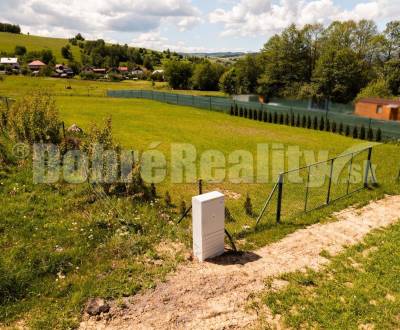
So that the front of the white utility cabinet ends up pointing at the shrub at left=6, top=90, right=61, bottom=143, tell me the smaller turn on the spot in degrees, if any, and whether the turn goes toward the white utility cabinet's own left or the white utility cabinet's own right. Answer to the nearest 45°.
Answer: approximately 180°

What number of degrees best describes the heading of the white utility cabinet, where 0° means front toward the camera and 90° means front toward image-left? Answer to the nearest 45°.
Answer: approximately 315°

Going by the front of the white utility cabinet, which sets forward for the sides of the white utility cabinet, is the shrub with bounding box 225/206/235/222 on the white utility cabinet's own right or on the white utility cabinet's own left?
on the white utility cabinet's own left

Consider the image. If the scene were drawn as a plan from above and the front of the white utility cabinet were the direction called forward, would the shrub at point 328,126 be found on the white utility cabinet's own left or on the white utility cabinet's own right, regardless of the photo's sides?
on the white utility cabinet's own left

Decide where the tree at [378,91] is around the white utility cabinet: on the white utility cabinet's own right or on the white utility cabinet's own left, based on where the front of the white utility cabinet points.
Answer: on the white utility cabinet's own left

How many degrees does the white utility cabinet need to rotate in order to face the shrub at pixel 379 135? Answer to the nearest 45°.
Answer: approximately 90° to its left

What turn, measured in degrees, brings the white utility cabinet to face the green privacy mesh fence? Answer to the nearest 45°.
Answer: approximately 135° to its left

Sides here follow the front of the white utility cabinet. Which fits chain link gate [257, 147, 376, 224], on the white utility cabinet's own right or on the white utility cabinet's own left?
on the white utility cabinet's own left
